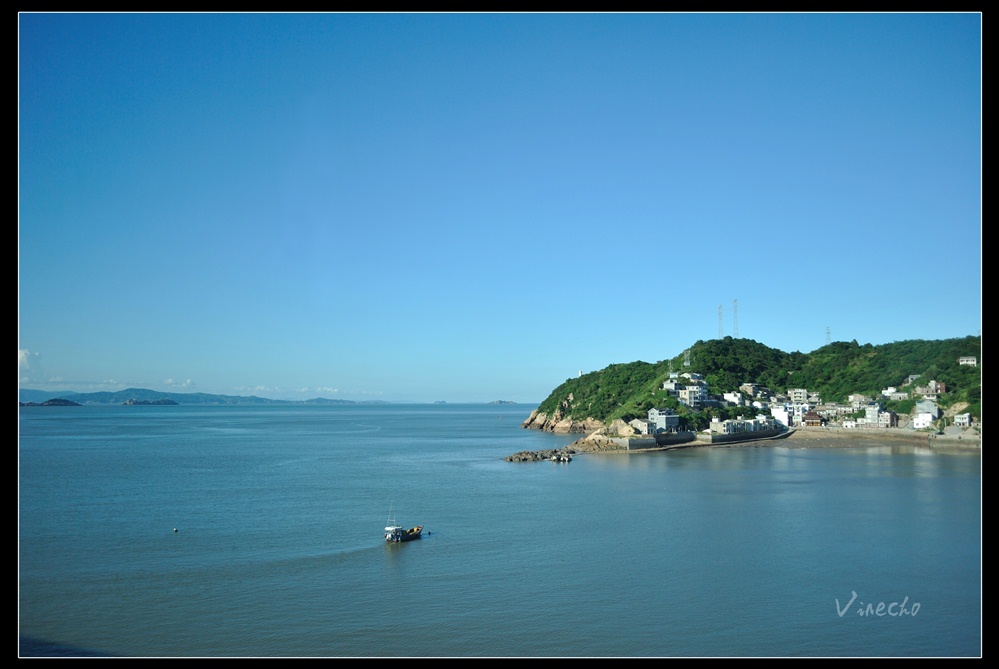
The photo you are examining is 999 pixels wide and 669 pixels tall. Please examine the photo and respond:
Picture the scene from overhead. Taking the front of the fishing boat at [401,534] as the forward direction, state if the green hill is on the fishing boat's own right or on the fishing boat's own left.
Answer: on the fishing boat's own left

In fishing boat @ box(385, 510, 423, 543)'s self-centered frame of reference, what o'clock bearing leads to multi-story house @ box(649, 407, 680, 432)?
The multi-story house is roughly at 10 o'clock from the fishing boat.

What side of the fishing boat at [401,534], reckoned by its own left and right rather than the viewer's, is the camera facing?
right

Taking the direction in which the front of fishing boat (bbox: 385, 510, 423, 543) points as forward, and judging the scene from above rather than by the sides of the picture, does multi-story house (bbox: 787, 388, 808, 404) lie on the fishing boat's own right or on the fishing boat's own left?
on the fishing boat's own left
